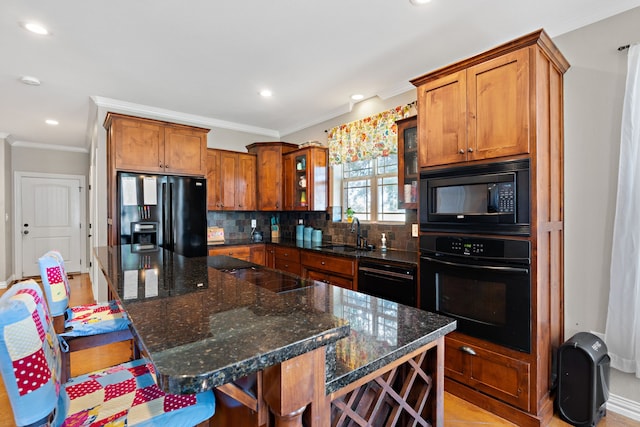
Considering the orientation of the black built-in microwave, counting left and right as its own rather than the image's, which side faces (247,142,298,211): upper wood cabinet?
right

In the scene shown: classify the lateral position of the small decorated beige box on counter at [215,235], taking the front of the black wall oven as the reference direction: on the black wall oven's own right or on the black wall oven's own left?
on the black wall oven's own right

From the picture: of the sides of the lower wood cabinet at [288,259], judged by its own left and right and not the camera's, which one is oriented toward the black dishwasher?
left

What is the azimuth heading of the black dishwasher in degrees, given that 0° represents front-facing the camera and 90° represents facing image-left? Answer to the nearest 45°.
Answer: approximately 45°

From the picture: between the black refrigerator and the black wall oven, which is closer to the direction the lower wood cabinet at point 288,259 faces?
the black refrigerator

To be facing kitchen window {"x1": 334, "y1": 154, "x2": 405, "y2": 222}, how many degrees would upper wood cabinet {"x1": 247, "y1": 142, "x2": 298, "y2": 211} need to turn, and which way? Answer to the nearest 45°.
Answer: approximately 45° to its left

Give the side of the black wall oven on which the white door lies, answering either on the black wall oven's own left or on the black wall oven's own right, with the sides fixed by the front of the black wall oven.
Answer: on the black wall oven's own right

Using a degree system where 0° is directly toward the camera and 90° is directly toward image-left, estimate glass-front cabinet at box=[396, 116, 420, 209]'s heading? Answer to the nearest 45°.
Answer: approximately 45°
